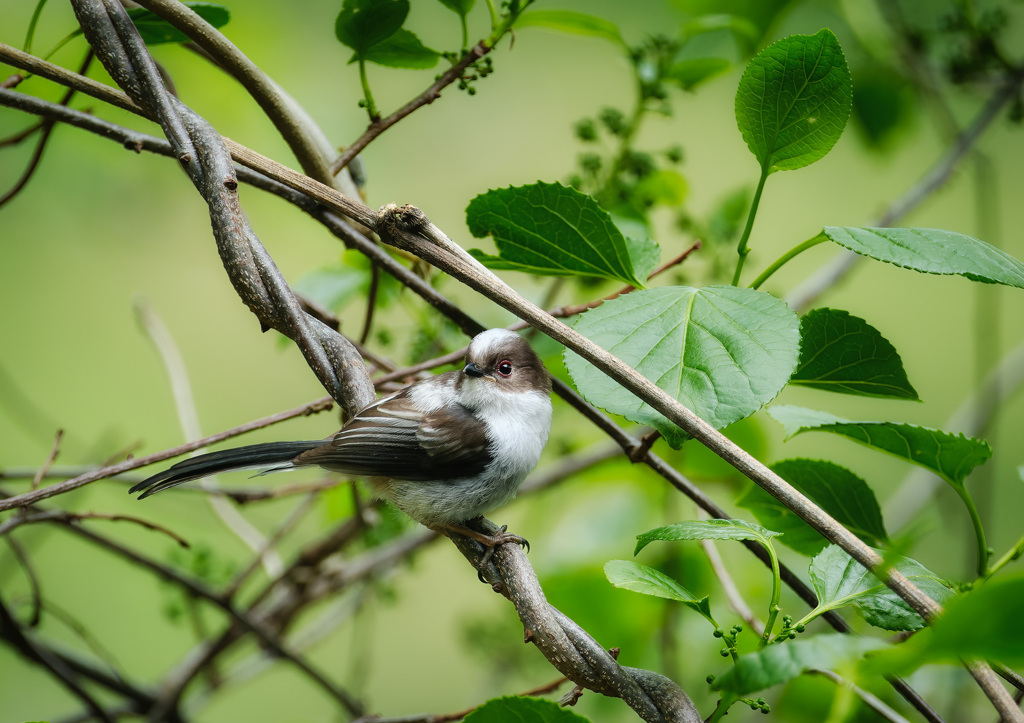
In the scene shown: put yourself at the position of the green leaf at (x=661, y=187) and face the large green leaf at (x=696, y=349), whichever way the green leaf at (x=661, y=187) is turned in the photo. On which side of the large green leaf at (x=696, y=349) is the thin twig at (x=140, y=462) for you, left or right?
right

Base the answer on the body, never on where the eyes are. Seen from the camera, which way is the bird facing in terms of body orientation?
to the viewer's right
